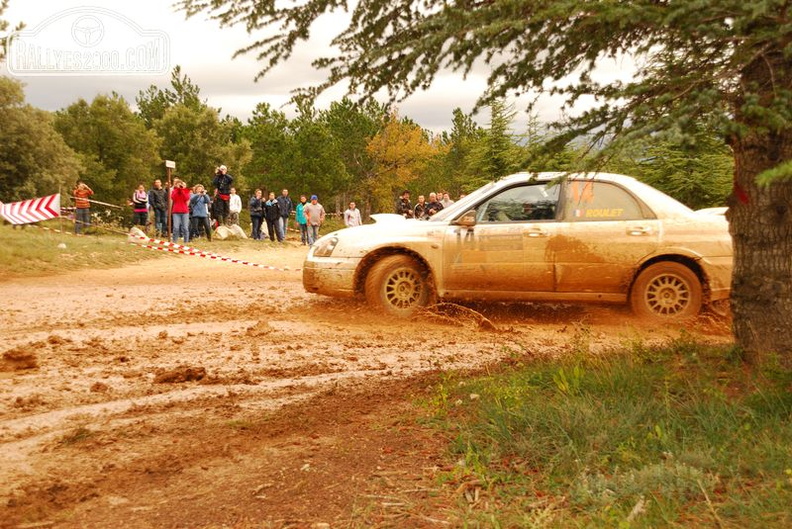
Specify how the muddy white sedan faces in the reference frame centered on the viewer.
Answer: facing to the left of the viewer

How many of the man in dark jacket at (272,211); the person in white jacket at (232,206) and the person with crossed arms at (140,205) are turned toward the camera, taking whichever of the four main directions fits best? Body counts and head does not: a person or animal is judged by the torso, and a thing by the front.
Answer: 3

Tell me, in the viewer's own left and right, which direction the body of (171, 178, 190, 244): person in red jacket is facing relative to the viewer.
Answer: facing the viewer

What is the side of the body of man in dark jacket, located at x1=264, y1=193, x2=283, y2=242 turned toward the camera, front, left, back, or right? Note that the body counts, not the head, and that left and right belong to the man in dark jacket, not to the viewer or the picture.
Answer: front

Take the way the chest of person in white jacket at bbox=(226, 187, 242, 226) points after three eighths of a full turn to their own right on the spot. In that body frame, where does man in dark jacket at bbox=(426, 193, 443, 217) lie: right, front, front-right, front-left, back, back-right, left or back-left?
back

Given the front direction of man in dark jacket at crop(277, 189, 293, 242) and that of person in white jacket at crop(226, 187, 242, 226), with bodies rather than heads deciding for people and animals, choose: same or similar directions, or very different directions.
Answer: same or similar directions

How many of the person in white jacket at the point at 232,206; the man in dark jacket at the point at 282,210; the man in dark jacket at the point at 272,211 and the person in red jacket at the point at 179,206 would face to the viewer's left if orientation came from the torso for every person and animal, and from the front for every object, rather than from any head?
0

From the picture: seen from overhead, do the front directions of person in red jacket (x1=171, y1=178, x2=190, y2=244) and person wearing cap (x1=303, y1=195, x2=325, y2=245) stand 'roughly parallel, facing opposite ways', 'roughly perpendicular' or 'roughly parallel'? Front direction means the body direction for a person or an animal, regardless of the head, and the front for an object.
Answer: roughly parallel

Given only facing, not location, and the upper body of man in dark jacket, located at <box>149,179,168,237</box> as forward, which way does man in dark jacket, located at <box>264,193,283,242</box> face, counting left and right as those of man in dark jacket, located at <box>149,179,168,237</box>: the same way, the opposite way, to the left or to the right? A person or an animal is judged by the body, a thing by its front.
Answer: the same way

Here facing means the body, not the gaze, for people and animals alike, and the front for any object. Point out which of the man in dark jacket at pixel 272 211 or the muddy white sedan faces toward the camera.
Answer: the man in dark jacket

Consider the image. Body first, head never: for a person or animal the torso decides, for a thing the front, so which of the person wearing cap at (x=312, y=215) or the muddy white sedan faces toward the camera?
the person wearing cap

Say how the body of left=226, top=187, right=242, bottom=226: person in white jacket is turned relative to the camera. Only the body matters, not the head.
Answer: toward the camera
